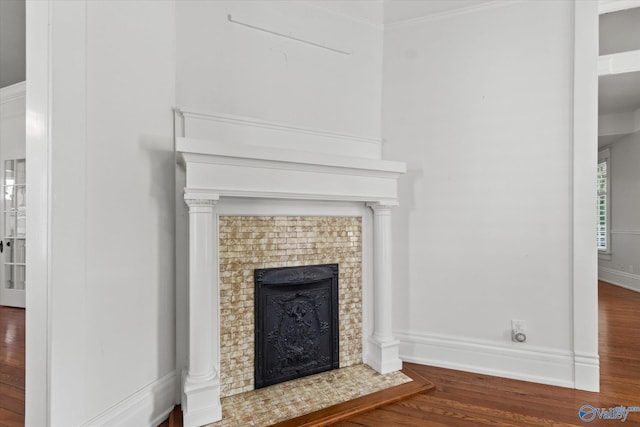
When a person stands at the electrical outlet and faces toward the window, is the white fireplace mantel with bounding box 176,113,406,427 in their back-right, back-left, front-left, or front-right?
back-left

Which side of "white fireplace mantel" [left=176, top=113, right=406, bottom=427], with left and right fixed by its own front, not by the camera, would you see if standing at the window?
left

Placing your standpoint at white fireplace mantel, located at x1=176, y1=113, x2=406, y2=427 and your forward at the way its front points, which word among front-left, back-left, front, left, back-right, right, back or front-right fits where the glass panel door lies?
back

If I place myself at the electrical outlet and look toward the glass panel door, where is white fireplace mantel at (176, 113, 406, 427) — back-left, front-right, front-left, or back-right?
front-left

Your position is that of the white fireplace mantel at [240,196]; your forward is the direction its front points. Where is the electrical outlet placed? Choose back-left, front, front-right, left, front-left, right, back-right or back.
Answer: front-left

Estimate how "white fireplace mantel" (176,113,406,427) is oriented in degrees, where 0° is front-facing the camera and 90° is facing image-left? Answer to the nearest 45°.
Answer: approximately 315°

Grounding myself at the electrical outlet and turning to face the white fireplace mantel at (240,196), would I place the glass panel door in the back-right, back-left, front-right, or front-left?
front-right

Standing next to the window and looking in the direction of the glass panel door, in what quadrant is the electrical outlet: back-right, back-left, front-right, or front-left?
front-left
